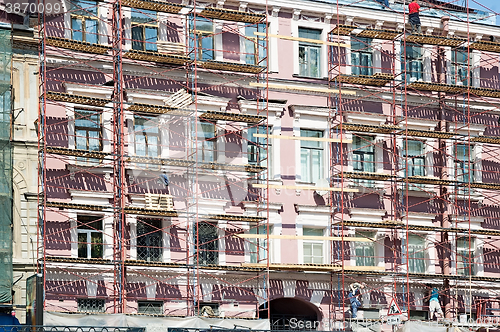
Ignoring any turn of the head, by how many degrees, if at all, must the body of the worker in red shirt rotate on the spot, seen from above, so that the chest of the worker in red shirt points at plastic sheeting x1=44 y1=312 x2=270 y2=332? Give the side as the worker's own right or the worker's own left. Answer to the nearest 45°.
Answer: approximately 135° to the worker's own left

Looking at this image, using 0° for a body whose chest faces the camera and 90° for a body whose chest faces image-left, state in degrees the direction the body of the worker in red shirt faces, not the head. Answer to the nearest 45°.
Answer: approximately 180°
